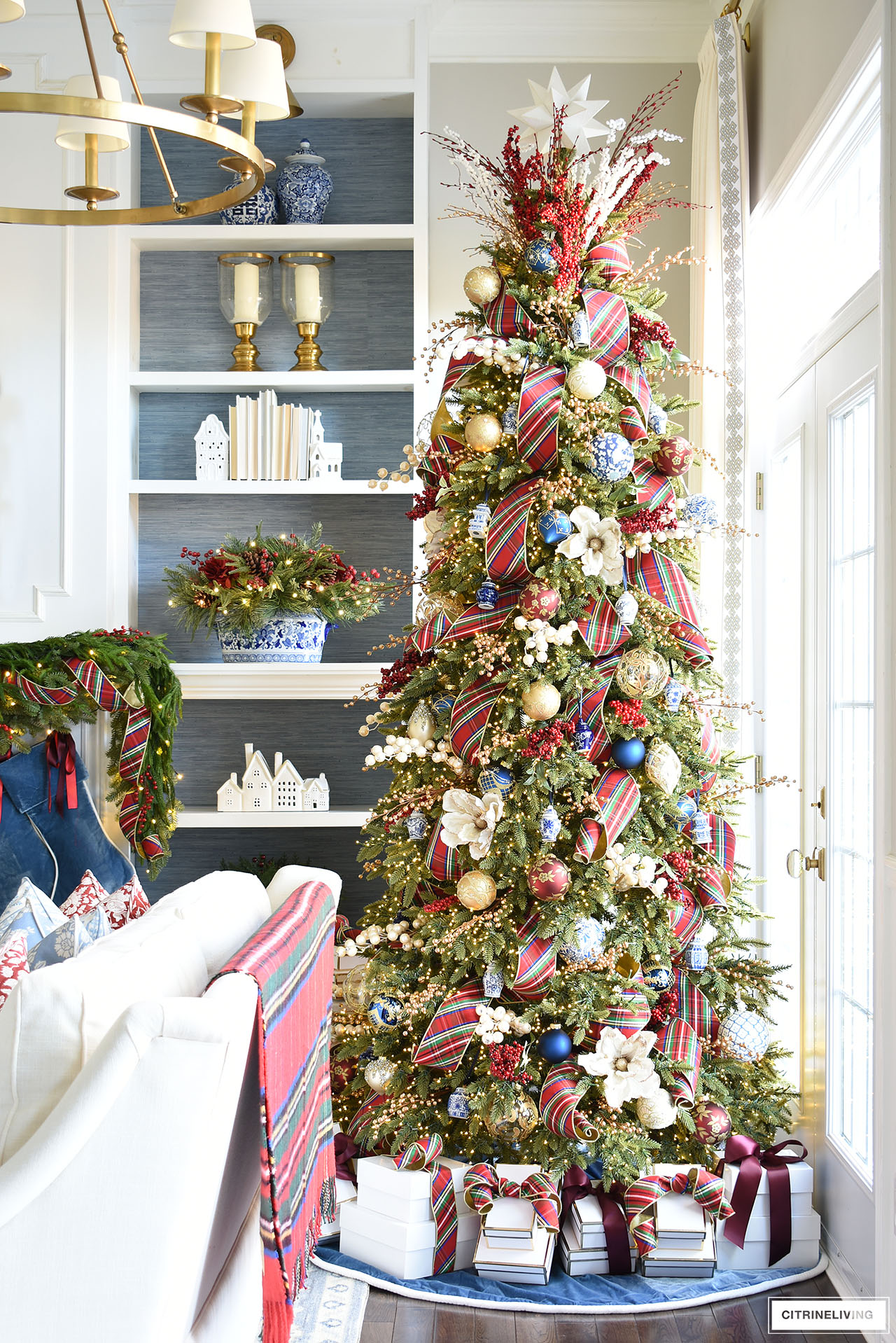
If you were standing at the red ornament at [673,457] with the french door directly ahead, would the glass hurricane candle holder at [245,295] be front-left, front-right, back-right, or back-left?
back-left

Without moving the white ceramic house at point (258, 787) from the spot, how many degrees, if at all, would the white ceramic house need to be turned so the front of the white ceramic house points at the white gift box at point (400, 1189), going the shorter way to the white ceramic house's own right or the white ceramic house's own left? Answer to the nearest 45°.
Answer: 0° — it already faces it

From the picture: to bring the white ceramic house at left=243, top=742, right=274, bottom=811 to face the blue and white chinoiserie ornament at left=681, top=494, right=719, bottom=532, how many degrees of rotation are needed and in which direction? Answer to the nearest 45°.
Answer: approximately 45° to its left

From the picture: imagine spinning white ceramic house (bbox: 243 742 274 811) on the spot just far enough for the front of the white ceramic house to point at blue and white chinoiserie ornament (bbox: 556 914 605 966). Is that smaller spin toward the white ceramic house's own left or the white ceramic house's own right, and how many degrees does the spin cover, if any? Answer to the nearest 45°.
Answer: approximately 45° to the white ceramic house's own left

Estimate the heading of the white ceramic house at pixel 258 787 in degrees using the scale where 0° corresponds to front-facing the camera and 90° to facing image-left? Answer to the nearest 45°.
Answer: approximately 0°

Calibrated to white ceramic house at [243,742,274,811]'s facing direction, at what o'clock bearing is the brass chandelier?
The brass chandelier is roughly at 12 o'clock from the white ceramic house.

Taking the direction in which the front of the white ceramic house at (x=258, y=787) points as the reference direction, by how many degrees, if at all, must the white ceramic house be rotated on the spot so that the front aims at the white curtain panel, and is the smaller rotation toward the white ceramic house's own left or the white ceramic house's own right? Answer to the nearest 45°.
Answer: approximately 45° to the white ceramic house's own left

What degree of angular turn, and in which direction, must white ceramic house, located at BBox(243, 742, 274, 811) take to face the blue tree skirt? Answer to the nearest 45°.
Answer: approximately 45° to its left

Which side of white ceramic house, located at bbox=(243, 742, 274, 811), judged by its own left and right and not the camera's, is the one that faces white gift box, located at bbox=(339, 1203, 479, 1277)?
front

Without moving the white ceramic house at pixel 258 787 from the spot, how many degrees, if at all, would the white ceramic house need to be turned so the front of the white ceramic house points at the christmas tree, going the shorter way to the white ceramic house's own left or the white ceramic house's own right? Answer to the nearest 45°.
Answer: approximately 45° to the white ceramic house's own left

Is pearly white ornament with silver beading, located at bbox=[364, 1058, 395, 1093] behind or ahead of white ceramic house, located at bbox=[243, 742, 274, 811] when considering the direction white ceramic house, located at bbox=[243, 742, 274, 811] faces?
ahead

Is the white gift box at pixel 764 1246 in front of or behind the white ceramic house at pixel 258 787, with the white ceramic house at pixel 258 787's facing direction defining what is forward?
in front
